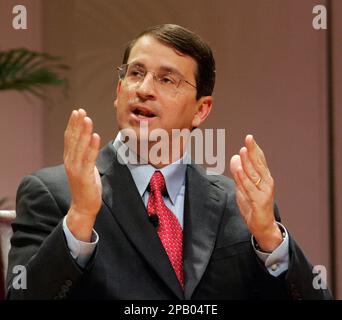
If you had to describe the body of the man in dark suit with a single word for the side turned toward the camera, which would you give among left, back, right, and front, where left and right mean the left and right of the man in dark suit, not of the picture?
front

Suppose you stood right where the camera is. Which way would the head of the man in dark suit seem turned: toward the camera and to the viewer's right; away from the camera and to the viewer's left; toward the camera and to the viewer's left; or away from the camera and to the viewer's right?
toward the camera and to the viewer's left
